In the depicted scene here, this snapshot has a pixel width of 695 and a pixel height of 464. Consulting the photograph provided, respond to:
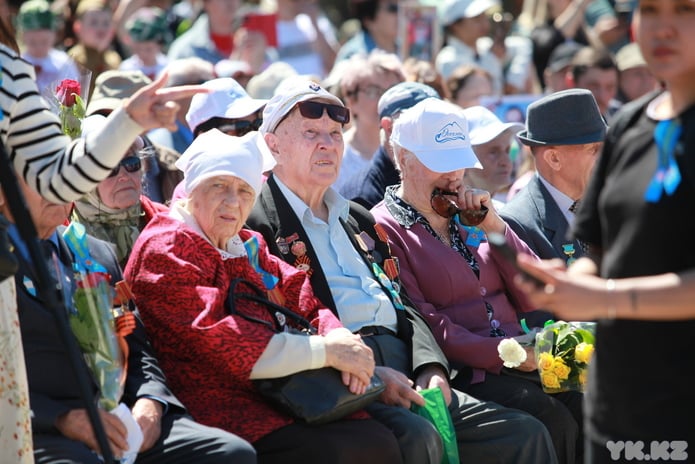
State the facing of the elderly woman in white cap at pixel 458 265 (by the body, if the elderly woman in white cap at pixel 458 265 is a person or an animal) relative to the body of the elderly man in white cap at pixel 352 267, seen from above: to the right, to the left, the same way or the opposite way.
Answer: the same way

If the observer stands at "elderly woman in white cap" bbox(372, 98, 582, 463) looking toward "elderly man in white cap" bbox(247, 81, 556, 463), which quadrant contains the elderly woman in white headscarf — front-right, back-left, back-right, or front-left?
front-left

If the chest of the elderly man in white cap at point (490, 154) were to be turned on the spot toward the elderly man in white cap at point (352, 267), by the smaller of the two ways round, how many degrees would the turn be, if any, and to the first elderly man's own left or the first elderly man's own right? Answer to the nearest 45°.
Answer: approximately 45° to the first elderly man's own right

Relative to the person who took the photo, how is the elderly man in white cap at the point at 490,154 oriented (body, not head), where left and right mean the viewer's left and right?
facing the viewer and to the right of the viewer

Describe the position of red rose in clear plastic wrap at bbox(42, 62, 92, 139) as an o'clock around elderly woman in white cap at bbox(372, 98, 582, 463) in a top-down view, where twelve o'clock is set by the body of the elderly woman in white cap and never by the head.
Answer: The red rose in clear plastic wrap is roughly at 4 o'clock from the elderly woman in white cap.

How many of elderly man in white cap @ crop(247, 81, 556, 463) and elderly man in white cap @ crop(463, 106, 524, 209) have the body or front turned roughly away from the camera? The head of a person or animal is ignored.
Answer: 0

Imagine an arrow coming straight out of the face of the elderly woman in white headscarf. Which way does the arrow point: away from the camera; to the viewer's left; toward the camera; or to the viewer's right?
toward the camera

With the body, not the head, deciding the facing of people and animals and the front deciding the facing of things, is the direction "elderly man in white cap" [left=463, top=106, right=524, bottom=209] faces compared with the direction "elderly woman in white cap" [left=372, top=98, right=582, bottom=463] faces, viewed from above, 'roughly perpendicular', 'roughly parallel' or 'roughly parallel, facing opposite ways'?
roughly parallel

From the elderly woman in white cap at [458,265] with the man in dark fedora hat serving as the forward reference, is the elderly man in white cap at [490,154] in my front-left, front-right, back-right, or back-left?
front-left

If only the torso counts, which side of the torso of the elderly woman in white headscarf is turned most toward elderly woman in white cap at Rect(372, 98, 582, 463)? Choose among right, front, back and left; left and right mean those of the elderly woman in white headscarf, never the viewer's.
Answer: left

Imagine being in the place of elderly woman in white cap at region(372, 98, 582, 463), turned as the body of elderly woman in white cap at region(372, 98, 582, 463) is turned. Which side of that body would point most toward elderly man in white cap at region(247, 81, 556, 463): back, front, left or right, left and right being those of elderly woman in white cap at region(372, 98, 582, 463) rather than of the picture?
right

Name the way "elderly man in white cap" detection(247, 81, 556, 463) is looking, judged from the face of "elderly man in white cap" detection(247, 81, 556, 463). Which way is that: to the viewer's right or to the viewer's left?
to the viewer's right

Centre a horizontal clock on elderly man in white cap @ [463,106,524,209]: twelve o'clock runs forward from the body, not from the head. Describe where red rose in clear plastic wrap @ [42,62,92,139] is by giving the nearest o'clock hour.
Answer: The red rose in clear plastic wrap is roughly at 3 o'clock from the elderly man in white cap.

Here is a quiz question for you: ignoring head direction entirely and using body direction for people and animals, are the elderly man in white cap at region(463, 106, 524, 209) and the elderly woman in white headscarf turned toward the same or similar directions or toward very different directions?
same or similar directions

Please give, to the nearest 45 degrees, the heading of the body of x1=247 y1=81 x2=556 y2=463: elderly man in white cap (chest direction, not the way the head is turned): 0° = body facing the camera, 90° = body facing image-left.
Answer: approximately 315°

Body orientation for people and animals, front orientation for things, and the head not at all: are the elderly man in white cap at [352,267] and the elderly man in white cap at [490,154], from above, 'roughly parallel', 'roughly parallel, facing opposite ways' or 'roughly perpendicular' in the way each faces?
roughly parallel
